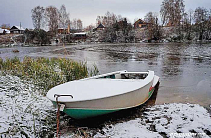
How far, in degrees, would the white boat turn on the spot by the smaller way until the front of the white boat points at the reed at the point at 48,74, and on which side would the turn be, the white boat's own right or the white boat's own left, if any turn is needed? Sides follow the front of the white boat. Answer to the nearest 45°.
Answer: approximately 90° to the white boat's own right

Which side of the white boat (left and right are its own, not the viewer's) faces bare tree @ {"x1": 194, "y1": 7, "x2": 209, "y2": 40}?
back

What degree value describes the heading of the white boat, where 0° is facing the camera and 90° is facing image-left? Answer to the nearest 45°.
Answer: approximately 45°
